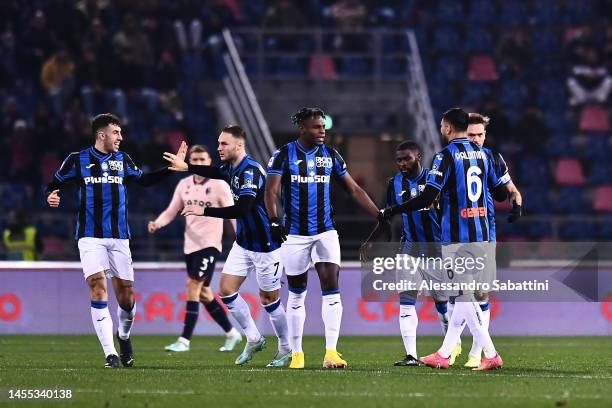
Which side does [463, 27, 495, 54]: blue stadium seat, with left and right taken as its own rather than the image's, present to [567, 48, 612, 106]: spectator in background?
left

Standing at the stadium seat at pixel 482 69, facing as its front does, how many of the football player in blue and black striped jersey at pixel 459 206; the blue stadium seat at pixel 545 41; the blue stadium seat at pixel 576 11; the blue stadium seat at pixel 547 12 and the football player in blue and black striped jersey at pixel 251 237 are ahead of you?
2

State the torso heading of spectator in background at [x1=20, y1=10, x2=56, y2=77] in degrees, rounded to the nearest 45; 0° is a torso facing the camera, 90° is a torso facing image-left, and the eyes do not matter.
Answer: approximately 0°

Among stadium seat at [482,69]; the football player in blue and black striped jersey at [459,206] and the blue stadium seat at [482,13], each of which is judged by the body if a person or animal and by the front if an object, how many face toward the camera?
2

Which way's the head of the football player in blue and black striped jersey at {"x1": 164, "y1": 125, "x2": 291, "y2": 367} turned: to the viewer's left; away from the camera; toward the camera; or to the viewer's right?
to the viewer's left

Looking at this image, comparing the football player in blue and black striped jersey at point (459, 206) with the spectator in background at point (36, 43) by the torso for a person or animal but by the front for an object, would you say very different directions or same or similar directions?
very different directions

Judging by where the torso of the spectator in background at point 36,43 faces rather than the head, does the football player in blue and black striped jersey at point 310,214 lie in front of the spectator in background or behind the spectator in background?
in front

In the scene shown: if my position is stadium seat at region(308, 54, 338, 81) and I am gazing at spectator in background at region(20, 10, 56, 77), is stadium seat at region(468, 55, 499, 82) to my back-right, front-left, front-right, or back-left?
back-right

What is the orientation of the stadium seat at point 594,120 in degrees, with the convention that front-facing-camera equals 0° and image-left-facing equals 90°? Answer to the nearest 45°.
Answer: approximately 0°
